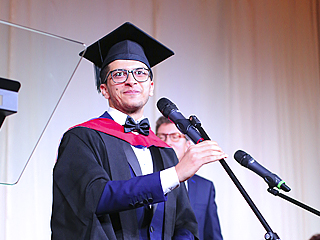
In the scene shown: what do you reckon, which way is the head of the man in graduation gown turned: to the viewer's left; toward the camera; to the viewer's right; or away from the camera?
toward the camera

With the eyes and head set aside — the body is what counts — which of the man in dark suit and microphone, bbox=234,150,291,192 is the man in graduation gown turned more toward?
the microphone

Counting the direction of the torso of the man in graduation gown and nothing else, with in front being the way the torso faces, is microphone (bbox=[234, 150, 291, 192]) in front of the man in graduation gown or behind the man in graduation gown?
in front

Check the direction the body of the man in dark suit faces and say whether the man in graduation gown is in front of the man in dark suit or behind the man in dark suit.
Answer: in front

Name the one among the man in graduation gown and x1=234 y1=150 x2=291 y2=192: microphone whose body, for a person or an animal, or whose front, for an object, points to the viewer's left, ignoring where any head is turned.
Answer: the microphone

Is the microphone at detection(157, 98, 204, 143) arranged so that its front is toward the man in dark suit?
no

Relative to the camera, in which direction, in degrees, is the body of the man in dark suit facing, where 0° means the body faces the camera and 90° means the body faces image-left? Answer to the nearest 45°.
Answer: approximately 45°

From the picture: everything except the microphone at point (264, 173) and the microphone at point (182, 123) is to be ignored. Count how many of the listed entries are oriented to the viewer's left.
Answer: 2

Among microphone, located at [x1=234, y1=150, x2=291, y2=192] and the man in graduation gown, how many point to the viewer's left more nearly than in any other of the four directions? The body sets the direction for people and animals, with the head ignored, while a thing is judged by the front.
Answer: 1

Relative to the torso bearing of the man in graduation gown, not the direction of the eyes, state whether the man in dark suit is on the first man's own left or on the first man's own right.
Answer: on the first man's own left

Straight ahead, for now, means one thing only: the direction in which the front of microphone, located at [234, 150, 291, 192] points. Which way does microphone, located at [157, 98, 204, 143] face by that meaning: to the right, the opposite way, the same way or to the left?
the same way

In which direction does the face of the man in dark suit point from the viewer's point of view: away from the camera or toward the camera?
toward the camera

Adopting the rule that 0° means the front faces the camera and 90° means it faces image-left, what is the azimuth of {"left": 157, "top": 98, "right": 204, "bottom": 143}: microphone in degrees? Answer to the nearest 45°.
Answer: approximately 90°

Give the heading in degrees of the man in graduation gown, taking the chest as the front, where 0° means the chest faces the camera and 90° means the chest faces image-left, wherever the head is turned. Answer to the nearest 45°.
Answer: approximately 315°

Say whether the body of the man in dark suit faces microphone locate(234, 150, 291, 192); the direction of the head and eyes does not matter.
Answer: no

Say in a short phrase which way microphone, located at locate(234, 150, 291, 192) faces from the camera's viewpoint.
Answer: facing to the left of the viewer
